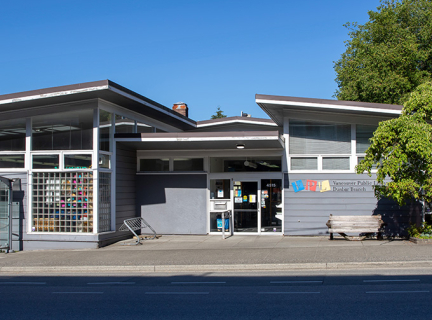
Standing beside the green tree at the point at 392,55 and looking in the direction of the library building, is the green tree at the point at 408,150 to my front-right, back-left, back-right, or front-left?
front-left

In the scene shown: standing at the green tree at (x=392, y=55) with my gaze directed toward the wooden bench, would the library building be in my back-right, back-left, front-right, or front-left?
front-right

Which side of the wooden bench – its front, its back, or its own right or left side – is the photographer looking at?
front

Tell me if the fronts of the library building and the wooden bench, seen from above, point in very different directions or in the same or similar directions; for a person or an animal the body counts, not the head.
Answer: same or similar directions

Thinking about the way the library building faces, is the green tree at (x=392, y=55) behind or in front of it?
behind

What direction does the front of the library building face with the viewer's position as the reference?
facing the viewer

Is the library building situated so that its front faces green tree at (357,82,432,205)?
no

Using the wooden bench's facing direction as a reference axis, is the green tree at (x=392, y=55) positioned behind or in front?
behind
